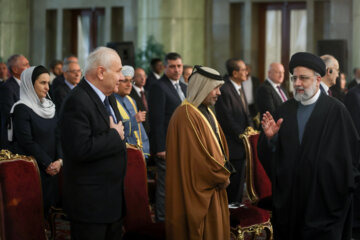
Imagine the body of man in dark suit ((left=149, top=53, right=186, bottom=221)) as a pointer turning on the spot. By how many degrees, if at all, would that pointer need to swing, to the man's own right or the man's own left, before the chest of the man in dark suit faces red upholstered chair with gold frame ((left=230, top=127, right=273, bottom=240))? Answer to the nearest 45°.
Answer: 0° — they already face it

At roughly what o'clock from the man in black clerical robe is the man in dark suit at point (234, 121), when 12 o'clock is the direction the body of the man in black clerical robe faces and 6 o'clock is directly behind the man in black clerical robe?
The man in dark suit is roughly at 4 o'clock from the man in black clerical robe.

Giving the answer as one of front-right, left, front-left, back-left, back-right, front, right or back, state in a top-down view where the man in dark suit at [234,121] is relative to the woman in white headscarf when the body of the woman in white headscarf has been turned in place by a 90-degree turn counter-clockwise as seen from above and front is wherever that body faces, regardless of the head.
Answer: front

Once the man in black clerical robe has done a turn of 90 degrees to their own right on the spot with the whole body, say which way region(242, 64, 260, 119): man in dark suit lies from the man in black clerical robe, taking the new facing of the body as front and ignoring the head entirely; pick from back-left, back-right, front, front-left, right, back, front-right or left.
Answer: front-right

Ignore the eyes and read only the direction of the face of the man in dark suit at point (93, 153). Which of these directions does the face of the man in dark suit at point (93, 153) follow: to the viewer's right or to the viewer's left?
to the viewer's right

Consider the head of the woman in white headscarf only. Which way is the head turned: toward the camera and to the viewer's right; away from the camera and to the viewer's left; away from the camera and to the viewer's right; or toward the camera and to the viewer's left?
toward the camera and to the viewer's right

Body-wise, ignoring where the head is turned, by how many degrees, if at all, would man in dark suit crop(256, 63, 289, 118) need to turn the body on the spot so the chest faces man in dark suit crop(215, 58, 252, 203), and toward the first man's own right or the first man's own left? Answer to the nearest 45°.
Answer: approximately 90° to the first man's own right

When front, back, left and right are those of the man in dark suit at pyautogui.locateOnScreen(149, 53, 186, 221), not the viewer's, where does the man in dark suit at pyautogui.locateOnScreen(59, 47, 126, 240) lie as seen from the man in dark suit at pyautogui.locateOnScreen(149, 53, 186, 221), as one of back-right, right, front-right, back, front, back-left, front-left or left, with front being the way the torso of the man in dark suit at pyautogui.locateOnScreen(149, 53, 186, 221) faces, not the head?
front-right

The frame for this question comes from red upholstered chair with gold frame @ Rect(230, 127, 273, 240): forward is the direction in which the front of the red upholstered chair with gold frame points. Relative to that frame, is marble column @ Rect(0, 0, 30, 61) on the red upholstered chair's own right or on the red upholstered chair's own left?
on the red upholstered chair's own right

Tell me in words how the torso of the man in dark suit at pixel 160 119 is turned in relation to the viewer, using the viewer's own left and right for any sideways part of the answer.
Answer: facing the viewer and to the right of the viewer
